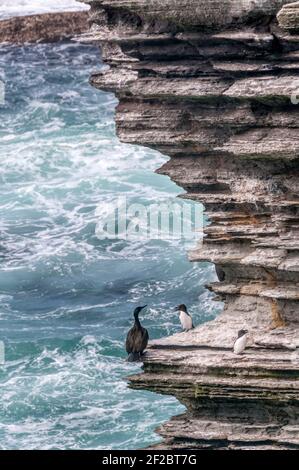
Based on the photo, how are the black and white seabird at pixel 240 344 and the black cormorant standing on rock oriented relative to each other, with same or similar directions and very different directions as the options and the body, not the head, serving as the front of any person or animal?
very different directions

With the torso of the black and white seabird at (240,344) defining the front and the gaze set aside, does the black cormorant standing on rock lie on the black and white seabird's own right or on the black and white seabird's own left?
on the black and white seabird's own right

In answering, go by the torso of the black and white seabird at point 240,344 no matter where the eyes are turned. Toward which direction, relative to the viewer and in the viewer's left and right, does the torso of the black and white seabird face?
facing the viewer and to the left of the viewer

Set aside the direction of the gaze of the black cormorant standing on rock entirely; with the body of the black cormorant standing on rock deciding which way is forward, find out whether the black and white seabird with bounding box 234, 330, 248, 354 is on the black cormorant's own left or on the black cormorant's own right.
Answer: on the black cormorant's own right
